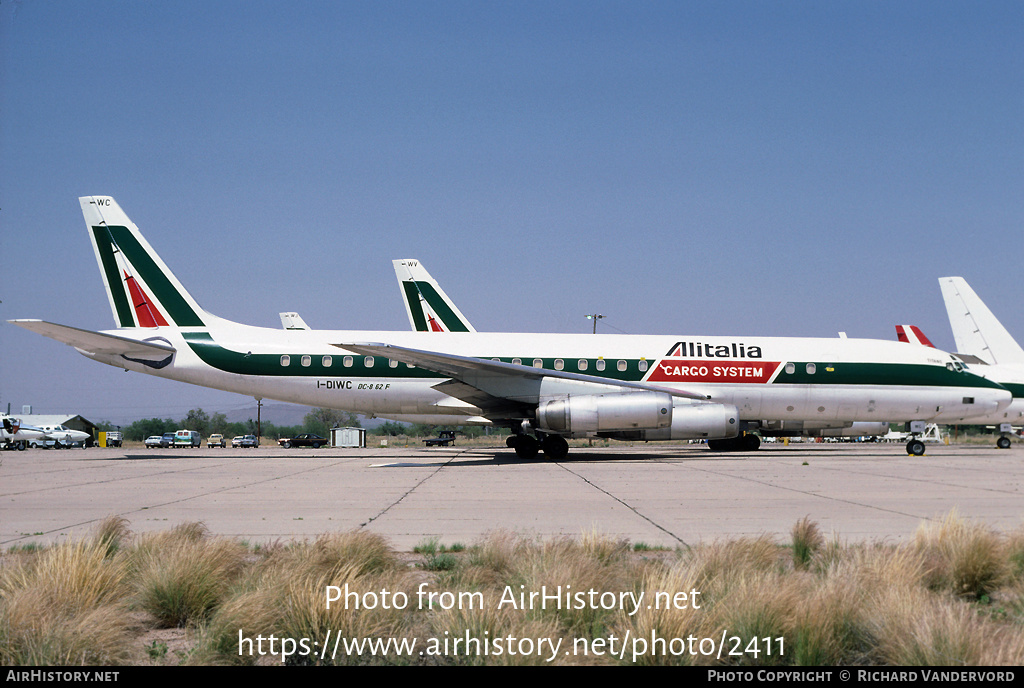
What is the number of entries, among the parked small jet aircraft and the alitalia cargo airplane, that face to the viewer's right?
2

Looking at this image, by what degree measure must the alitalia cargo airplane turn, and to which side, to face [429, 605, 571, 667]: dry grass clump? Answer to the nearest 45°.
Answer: approximately 90° to its right

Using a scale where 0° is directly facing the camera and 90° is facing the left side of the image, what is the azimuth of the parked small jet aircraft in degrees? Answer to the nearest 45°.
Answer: approximately 270°

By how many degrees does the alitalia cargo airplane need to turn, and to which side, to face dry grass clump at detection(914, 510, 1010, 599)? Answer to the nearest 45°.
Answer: approximately 90° to its right

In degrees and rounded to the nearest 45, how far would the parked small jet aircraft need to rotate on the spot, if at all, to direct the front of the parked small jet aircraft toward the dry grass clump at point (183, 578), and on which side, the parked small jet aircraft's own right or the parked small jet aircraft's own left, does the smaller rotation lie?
approximately 90° to the parked small jet aircraft's own right

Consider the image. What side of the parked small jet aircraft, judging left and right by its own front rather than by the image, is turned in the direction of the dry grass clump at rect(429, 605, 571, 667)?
right

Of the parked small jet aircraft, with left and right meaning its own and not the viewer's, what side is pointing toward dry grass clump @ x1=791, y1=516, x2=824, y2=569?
right

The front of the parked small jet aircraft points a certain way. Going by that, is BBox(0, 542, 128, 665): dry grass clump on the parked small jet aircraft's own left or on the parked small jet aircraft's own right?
on the parked small jet aircraft's own right

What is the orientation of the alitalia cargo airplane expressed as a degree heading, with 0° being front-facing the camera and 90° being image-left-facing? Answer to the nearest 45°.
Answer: approximately 270°

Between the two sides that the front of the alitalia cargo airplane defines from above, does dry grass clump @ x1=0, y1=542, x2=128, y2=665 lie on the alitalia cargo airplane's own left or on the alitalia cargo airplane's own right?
on the alitalia cargo airplane's own right

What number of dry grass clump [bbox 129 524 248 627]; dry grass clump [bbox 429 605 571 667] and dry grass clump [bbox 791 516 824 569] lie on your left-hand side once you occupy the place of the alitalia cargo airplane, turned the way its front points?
0
